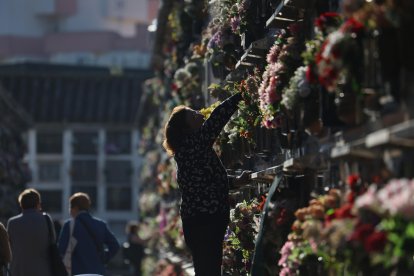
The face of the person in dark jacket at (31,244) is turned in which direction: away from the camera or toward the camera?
away from the camera

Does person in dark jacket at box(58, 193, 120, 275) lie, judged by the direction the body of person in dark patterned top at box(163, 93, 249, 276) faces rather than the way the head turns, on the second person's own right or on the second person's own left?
on the second person's own left

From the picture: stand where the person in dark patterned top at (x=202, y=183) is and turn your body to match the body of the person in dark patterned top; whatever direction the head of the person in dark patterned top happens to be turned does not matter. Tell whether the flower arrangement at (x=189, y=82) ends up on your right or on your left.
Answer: on your left

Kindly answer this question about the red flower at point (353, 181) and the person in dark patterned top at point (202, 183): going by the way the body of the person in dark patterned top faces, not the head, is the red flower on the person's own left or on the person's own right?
on the person's own right

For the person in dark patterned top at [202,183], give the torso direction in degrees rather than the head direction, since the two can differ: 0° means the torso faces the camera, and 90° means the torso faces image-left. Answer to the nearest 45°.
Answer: approximately 270°

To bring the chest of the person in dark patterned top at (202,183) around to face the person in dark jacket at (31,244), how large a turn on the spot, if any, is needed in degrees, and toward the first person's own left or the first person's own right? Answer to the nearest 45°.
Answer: approximately 135° to the first person's own left

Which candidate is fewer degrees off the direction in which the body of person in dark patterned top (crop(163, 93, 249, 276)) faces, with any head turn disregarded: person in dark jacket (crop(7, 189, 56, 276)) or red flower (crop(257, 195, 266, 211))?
the red flower

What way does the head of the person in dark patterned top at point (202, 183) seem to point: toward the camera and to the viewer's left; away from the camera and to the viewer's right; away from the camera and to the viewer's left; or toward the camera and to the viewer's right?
away from the camera and to the viewer's right
